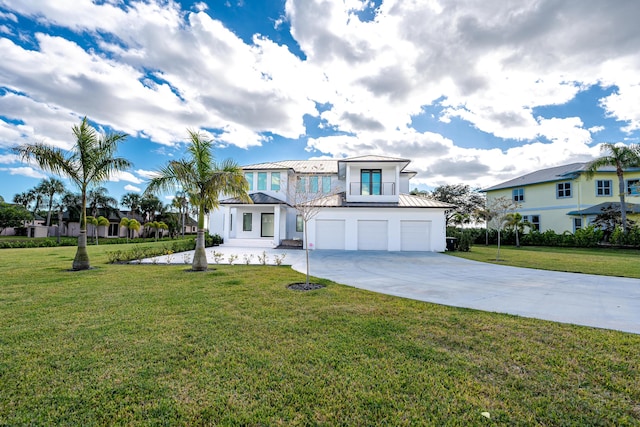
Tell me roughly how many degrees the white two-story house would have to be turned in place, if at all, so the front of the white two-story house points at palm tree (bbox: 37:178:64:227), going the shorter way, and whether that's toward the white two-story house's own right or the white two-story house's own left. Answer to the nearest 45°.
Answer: approximately 135° to the white two-story house's own right

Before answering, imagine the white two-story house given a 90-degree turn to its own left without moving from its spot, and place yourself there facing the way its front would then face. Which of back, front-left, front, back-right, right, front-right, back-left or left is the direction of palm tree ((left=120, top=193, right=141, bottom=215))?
back-left

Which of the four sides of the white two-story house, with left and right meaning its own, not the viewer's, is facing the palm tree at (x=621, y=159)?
left

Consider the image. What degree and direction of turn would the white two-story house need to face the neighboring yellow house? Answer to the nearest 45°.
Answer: approximately 90° to its left

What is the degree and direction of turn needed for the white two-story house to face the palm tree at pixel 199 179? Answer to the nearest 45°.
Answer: approximately 45° to its right

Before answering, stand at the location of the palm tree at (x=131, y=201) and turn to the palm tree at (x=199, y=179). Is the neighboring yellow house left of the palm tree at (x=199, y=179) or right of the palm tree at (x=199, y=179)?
left

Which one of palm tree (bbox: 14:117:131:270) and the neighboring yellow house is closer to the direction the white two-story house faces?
the palm tree

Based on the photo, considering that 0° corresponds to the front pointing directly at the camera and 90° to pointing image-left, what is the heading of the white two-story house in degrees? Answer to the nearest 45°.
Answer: approximately 0°

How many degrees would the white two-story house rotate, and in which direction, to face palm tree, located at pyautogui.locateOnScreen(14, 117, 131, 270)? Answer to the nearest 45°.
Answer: approximately 45° to its right

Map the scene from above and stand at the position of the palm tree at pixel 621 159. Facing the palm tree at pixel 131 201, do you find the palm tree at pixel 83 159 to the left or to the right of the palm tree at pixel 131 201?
left

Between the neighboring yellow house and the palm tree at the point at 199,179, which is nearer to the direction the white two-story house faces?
the palm tree
